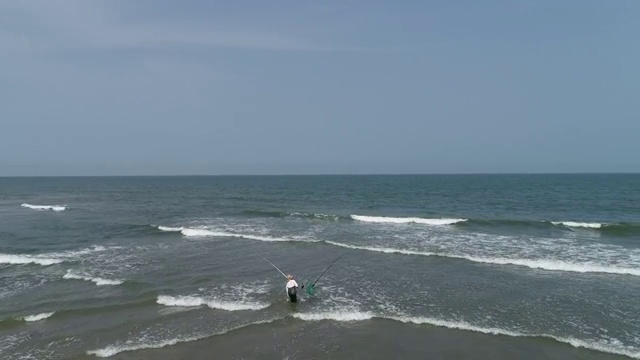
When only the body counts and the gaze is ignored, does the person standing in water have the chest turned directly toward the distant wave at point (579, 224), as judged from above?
no

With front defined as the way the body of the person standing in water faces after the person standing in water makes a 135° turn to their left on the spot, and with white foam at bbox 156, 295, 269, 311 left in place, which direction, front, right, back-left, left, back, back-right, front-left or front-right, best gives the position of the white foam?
front-right

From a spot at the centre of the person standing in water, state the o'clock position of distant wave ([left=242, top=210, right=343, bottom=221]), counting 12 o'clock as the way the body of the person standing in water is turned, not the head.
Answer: The distant wave is roughly at 12 o'clock from the person standing in water.

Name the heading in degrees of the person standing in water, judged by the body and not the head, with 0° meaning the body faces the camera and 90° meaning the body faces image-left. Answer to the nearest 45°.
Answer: approximately 180°

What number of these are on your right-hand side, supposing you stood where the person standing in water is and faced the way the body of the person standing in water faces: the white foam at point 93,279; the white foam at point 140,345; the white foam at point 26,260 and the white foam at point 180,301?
0

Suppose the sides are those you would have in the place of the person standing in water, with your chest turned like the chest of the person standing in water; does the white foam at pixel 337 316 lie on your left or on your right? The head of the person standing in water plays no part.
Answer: on your right

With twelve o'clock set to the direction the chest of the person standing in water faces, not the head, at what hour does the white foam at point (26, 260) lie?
The white foam is roughly at 10 o'clock from the person standing in water.

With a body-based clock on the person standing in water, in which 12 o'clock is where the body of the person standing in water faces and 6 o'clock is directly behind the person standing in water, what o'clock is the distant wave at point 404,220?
The distant wave is roughly at 1 o'clock from the person standing in water.

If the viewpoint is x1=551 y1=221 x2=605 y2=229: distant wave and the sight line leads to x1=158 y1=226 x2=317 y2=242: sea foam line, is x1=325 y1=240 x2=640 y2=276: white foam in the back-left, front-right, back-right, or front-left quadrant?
front-left

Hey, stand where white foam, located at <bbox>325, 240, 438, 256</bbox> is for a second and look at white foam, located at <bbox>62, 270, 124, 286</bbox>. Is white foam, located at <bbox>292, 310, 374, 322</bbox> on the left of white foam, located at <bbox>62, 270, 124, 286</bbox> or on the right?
left

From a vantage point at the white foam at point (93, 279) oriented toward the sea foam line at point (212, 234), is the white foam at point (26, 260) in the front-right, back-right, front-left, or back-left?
front-left

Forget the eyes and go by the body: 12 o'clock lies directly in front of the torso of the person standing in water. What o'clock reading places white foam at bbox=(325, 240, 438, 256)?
The white foam is roughly at 1 o'clock from the person standing in water.

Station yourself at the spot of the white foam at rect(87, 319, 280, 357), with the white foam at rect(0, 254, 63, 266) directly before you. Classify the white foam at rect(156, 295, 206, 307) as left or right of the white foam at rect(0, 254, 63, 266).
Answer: right

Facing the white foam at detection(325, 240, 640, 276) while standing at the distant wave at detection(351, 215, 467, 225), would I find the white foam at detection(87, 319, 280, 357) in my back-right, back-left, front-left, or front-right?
front-right

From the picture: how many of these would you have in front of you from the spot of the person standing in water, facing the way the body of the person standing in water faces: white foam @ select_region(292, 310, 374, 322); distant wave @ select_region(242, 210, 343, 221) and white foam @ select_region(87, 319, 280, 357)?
1

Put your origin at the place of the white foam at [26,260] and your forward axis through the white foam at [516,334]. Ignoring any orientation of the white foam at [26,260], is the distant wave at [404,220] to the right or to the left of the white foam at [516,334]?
left

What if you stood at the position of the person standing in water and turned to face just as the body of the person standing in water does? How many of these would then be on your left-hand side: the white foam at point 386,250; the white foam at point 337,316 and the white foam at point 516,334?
0

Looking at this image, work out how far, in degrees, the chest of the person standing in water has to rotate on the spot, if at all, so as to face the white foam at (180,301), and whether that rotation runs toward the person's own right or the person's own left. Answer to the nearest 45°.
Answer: approximately 90° to the person's own left
